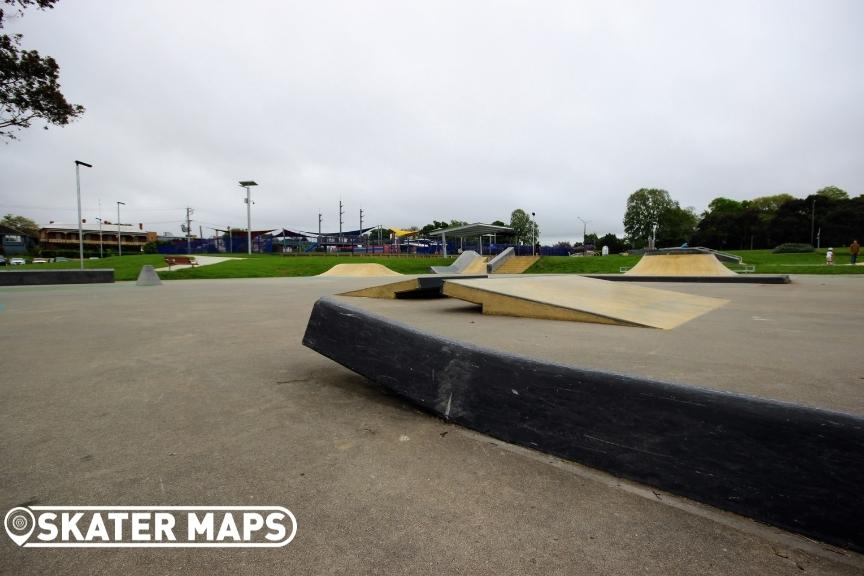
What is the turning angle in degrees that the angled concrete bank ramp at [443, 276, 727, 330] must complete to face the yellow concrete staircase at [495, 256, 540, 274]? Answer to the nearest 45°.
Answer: approximately 135° to its left

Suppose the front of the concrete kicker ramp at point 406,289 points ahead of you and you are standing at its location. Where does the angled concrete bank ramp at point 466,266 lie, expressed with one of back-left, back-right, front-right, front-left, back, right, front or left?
right

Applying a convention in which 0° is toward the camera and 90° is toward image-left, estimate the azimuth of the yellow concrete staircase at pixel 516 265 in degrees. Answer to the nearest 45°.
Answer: approximately 45°

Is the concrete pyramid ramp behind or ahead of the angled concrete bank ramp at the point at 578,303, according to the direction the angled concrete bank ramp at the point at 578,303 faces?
behind

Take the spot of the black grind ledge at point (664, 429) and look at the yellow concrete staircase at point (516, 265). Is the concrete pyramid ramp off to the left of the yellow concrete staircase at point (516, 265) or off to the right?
left

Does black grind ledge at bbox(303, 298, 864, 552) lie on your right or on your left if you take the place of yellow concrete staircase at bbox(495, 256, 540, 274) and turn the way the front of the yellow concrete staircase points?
on your left

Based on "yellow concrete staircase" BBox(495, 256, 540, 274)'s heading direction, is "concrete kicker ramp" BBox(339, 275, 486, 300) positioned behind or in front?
in front

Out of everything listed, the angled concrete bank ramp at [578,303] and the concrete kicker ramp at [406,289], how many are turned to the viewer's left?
1

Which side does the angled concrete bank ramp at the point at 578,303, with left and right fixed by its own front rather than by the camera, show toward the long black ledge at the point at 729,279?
left

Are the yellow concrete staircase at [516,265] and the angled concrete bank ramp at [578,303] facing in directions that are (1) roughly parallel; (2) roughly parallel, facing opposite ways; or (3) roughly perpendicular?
roughly perpendicular

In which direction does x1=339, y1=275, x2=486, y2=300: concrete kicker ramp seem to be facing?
to the viewer's left

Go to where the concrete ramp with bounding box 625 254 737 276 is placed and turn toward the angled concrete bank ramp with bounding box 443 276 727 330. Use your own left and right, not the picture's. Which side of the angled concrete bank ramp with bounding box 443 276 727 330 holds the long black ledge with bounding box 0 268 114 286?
right

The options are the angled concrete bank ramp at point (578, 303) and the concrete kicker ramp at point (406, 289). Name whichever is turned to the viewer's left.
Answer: the concrete kicker ramp
